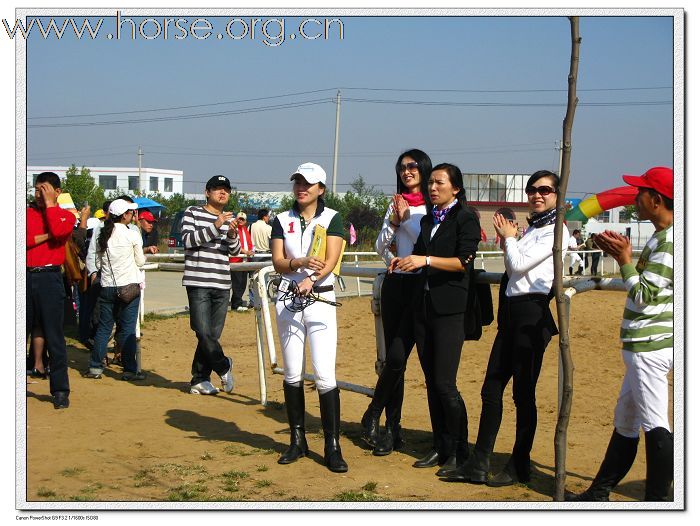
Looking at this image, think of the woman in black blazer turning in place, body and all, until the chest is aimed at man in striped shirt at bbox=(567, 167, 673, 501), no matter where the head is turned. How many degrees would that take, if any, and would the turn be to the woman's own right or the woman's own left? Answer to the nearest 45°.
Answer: approximately 90° to the woman's own left

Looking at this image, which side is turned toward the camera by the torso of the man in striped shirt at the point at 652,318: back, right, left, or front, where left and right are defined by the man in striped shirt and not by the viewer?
left

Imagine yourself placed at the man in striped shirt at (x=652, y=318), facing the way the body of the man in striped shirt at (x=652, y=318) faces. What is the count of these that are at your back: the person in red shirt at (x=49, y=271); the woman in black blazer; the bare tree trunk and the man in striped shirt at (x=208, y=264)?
0

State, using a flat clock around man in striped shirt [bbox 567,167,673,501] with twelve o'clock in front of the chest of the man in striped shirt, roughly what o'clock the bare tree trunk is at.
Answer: The bare tree trunk is roughly at 11 o'clock from the man in striped shirt.

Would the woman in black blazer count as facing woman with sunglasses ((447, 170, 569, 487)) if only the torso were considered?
no

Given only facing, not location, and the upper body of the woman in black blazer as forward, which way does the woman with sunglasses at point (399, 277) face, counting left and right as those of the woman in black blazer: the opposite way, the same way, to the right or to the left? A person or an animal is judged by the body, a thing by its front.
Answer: the same way

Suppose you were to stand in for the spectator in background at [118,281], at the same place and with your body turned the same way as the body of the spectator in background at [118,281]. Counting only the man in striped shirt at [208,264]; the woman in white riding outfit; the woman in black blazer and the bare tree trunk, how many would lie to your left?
0

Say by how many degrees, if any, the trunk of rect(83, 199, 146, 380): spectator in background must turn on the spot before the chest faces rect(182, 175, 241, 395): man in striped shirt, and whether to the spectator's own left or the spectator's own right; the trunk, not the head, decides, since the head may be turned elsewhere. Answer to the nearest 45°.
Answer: approximately 90° to the spectator's own right

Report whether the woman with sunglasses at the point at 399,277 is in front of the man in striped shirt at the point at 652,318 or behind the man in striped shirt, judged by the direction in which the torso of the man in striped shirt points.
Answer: in front

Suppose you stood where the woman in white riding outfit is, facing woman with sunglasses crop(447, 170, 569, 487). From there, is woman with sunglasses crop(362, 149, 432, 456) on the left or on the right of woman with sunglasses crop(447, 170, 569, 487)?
left

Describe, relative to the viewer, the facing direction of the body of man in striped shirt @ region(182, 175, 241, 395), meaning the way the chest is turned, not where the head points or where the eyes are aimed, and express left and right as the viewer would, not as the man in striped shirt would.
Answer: facing the viewer and to the right of the viewer

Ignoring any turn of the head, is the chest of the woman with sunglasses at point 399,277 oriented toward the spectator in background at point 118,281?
no

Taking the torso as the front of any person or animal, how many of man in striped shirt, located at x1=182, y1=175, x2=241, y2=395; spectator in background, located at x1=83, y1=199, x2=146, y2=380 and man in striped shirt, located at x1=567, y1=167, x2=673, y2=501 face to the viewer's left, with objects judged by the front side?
1

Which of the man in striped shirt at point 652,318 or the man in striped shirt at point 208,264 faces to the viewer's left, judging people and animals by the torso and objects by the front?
the man in striped shirt at point 652,318

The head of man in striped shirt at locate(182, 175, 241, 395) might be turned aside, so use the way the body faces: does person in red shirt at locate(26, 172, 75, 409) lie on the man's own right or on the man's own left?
on the man's own right

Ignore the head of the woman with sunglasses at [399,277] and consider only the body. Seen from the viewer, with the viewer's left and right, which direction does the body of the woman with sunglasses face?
facing the viewer and to the left of the viewer
